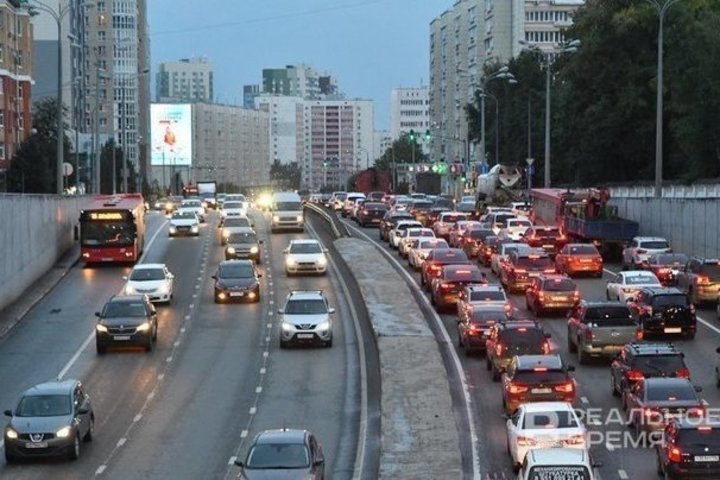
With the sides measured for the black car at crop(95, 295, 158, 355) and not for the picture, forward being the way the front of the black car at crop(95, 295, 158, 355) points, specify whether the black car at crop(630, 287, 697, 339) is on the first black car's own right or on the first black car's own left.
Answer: on the first black car's own left

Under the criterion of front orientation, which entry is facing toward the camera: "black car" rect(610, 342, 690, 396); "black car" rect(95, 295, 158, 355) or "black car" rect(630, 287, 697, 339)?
"black car" rect(95, 295, 158, 355)

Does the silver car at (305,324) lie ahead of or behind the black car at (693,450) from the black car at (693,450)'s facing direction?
ahead

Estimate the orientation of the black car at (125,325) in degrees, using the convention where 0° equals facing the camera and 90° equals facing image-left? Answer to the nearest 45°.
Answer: approximately 0°

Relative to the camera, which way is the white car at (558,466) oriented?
away from the camera

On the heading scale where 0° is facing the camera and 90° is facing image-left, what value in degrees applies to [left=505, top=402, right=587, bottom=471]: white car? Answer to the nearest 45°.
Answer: approximately 180°

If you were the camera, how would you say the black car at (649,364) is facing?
facing away from the viewer and to the left of the viewer

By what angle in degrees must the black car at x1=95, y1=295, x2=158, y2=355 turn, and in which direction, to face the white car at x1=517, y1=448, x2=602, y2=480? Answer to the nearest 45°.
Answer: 0° — it already faces it

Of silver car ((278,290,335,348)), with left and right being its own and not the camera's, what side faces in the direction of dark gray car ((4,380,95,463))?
front

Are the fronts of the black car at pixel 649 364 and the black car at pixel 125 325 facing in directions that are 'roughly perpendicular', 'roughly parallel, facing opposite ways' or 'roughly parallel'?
roughly parallel, facing opposite ways

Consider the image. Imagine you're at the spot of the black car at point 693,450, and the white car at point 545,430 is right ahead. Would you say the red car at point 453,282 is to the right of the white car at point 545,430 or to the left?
right

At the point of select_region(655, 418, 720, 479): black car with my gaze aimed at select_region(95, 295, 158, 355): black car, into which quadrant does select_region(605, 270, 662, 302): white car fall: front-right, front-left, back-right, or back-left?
front-right

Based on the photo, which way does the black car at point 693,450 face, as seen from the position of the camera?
facing away from the viewer and to the left of the viewer

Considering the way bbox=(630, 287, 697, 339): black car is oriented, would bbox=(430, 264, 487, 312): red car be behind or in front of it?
in front

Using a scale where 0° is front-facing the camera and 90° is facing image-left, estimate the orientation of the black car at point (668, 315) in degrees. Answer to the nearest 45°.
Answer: approximately 135°

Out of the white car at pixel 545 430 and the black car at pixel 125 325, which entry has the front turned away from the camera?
the white car

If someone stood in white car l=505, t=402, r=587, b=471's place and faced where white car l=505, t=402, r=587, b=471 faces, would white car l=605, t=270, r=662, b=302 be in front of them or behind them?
in front

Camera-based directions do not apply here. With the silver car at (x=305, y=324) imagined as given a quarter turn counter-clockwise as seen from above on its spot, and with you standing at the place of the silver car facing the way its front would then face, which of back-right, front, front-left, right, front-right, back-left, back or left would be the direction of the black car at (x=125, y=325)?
back

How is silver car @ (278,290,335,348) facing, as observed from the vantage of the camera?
facing the viewer
